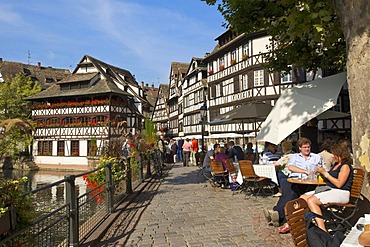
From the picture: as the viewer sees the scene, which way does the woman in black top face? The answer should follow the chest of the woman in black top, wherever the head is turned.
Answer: to the viewer's left

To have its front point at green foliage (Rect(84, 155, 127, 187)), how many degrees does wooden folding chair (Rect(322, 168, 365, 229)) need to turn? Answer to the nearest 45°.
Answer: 0° — it already faces it

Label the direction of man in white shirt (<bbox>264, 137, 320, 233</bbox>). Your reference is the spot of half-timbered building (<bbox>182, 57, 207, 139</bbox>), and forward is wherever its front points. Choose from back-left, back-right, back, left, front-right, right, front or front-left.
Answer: front-left

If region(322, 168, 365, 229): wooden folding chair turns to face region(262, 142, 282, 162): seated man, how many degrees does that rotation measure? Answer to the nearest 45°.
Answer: approximately 45° to its right

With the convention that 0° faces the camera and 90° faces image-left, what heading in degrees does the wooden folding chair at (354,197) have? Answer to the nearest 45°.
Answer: approximately 90°

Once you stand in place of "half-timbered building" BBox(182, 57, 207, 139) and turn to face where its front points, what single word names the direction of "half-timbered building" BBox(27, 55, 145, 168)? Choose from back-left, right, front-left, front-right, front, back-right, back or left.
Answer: front-right

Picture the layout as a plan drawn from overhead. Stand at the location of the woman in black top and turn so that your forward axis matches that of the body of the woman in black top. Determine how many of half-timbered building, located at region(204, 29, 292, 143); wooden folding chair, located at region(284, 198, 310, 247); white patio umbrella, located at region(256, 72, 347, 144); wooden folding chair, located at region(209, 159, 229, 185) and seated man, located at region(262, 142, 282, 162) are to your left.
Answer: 1

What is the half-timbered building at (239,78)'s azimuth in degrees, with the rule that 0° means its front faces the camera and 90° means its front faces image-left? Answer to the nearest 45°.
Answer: approximately 45°

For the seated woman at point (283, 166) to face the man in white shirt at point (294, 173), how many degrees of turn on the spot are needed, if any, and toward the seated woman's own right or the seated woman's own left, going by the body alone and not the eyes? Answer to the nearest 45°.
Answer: approximately 90° to the seated woman's own left

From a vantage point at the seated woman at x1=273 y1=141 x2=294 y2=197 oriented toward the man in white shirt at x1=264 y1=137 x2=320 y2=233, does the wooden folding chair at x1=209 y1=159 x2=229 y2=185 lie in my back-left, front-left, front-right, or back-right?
back-right

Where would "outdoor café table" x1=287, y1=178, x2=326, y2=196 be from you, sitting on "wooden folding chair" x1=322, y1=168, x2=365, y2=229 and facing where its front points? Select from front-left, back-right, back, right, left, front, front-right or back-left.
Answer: front-right

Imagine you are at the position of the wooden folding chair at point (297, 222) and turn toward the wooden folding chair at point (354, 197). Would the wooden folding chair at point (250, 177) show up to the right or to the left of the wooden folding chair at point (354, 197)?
left
